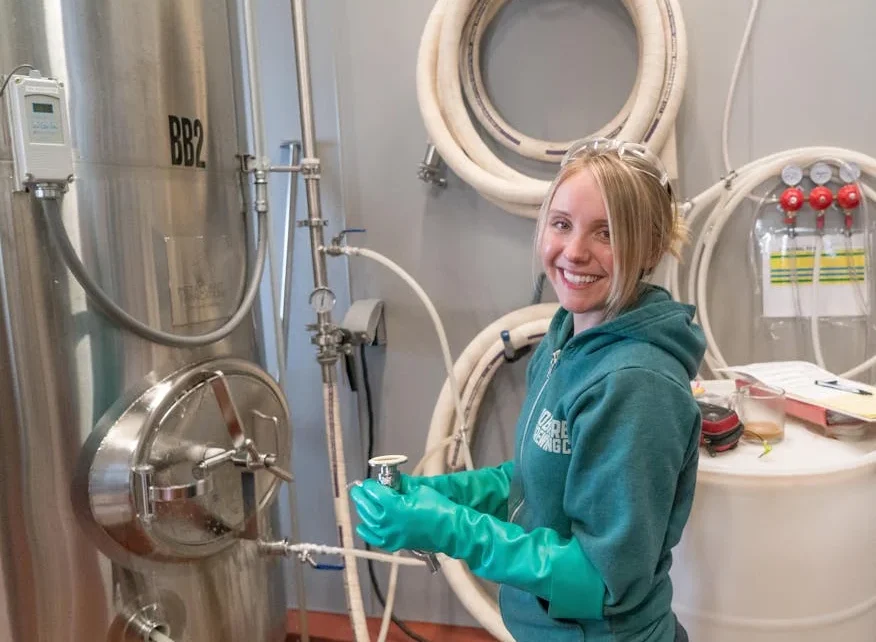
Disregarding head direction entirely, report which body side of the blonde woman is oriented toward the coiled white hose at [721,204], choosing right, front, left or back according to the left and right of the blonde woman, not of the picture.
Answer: back

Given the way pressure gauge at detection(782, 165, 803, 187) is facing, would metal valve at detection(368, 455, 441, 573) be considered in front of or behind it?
in front

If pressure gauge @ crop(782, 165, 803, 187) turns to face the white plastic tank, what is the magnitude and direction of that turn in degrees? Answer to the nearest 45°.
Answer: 0° — it already faces it

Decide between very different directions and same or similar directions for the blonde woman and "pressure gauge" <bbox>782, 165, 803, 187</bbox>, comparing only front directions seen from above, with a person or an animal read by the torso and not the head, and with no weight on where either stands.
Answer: same or similar directions

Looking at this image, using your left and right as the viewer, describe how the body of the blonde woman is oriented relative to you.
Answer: facing the viewer and to the left of the viewer

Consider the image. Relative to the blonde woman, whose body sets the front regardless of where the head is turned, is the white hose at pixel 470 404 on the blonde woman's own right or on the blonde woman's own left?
on the blonde woman's own right

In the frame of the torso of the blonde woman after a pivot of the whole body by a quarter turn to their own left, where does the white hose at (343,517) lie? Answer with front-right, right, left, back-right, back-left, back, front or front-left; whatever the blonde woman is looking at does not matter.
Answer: back

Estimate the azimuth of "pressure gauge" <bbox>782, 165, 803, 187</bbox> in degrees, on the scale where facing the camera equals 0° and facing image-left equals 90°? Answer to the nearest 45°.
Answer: approximately 0°

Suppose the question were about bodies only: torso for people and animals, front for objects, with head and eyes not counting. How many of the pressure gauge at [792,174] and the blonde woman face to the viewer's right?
0

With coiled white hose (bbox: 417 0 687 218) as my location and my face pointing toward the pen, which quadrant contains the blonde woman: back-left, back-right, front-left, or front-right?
front-right

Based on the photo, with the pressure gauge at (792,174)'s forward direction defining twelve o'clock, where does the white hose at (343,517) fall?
The white hose is roughly at 2 o'clock from the pressure gauge.

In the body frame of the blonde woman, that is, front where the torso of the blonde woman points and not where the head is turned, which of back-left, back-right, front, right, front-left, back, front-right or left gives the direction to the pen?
back
